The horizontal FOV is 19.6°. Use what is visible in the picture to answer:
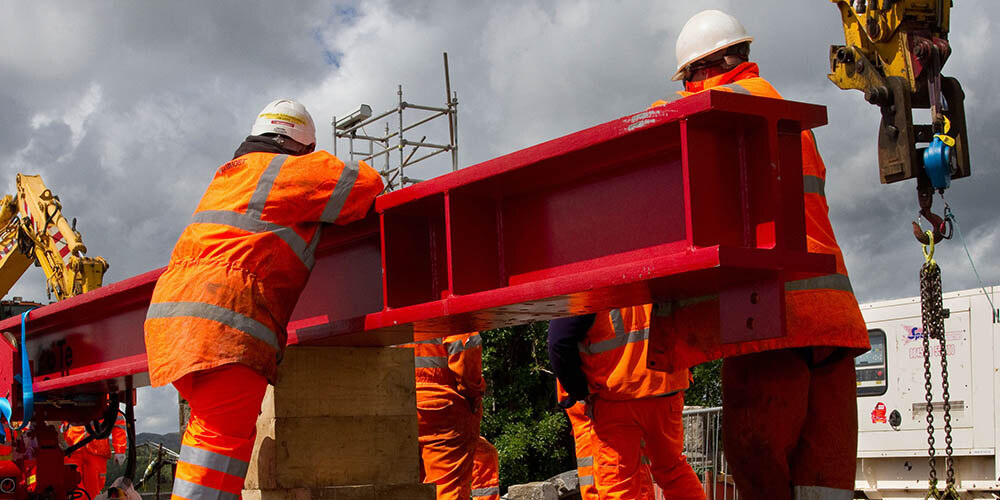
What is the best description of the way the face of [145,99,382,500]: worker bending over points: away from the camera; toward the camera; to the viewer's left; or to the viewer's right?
away from the camera

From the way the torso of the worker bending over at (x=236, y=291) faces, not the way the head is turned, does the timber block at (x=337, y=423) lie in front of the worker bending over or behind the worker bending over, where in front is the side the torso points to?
in front

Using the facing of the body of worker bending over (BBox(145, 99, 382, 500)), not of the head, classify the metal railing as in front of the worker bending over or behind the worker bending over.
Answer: in front

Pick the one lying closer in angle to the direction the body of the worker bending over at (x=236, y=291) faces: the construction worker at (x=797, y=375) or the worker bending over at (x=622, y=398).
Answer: the worker bending over

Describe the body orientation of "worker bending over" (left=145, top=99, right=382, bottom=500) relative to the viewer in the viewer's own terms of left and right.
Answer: facing away from the viewer and to the right of the viewer

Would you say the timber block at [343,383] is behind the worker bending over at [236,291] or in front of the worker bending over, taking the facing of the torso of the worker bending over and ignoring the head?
in front
